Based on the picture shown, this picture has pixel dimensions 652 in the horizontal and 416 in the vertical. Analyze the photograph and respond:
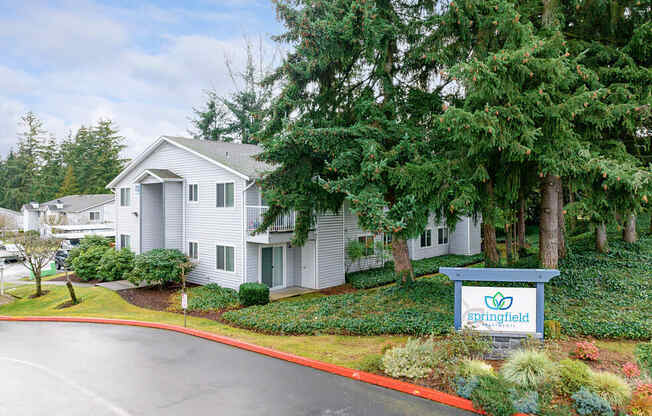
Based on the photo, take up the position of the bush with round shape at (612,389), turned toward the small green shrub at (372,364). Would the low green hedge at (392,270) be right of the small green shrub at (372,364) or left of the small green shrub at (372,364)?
right
